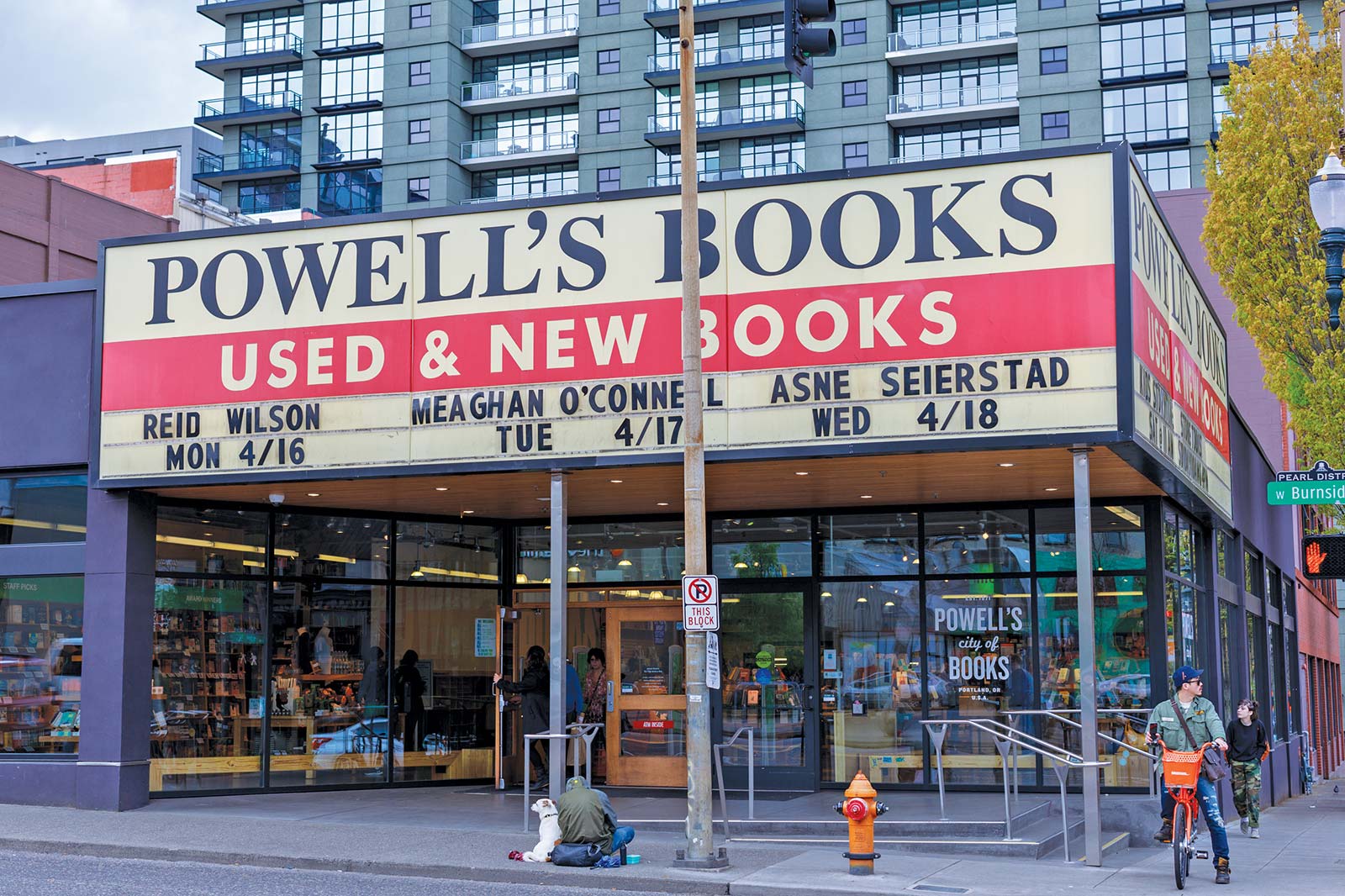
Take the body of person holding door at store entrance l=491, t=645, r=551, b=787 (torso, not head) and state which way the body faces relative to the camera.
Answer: to the viewer's left

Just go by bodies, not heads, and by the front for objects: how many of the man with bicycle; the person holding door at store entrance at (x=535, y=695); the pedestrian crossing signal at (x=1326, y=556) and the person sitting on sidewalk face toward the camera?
2

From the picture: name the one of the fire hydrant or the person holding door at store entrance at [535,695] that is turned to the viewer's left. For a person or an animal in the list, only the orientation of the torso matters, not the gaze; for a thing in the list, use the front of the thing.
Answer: the person holding door at store entrance

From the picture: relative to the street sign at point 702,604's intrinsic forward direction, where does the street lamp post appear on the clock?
The street lamp post is roughly at 8 o'clock from the street sign.

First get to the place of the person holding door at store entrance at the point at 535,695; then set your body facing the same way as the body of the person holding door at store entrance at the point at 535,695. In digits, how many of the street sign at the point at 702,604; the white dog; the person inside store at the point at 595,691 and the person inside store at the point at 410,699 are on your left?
2

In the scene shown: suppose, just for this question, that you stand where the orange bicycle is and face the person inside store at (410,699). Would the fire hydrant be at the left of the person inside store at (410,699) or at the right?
left

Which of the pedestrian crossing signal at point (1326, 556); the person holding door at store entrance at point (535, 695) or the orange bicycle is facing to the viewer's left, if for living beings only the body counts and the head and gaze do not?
the person holding door at store entrance

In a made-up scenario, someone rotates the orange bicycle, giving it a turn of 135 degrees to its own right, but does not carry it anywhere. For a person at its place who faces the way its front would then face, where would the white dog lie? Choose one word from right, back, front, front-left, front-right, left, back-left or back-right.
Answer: front-left
